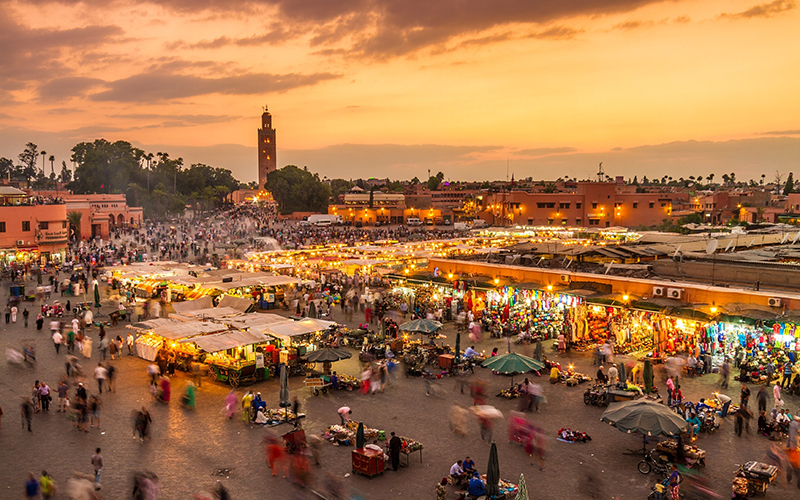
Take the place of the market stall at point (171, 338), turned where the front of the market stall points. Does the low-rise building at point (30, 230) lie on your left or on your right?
on your right

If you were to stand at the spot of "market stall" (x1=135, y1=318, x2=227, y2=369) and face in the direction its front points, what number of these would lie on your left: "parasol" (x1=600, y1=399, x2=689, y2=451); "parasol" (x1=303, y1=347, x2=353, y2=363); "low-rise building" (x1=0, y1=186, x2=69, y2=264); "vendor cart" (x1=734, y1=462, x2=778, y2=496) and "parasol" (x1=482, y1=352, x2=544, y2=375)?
4

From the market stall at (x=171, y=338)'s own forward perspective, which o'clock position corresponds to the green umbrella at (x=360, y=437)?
The green umbrella is roughly at 10 o'clock from the market stall.

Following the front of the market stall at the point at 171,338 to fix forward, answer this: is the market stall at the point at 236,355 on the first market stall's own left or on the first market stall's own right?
on the first market stall's own left

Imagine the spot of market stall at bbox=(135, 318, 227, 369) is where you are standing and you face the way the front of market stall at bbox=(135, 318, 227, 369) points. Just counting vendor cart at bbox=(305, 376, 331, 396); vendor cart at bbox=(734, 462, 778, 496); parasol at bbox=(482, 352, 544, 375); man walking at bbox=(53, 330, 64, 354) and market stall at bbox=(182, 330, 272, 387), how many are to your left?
4

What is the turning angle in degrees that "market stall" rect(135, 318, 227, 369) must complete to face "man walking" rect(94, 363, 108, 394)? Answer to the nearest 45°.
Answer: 0° — it already faces them

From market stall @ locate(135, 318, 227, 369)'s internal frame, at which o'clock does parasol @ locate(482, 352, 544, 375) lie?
The parasol is roughly at 9 o'clock from the market stall.

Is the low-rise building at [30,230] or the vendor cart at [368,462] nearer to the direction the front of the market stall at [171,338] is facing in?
the vendor cart

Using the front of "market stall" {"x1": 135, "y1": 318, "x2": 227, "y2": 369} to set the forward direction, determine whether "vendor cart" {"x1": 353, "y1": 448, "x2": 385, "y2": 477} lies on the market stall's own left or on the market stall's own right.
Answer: on the market stall's own left

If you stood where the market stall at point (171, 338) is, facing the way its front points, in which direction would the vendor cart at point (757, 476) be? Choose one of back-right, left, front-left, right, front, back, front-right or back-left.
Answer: left

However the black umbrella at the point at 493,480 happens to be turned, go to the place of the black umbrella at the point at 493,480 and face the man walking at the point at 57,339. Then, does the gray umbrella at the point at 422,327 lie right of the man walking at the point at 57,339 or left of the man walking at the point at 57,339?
right

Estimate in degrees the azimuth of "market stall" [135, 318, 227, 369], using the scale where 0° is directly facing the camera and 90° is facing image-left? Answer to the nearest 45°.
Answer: approximately 45°

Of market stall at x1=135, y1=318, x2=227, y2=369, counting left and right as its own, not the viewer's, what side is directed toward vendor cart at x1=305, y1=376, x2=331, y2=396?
left

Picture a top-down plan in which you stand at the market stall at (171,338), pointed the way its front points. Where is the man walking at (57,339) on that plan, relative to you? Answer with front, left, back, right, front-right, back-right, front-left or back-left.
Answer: right
